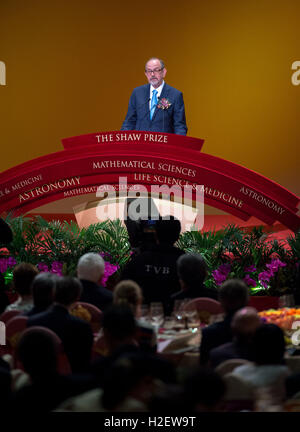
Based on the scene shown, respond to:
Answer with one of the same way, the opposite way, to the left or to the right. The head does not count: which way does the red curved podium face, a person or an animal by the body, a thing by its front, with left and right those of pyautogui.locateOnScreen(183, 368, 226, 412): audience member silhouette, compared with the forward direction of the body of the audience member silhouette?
the opposite way

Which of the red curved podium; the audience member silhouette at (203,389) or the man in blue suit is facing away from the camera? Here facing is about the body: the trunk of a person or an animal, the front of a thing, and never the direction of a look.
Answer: the audience member silhouette

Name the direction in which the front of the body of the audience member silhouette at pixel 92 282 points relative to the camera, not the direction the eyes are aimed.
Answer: away from the camera

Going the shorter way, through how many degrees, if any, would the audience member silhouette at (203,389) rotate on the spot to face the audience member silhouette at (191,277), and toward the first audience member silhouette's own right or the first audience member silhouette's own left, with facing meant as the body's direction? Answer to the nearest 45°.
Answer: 0° — they already face them

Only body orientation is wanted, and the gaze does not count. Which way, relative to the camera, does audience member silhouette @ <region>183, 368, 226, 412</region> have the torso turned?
away from the camera

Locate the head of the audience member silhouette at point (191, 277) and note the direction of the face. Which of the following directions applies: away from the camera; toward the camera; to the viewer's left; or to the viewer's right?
away from the camera

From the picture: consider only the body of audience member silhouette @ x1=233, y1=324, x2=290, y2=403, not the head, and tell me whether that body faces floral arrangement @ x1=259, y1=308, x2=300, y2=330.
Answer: yes

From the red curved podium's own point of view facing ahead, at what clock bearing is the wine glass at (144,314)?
The wine glass is roughly at 12 o'clock from the red curved podium.

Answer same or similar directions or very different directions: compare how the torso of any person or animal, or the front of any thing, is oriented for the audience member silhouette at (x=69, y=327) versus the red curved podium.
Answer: very different directions

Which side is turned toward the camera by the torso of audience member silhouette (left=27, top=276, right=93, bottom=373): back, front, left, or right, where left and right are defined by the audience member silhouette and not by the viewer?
back

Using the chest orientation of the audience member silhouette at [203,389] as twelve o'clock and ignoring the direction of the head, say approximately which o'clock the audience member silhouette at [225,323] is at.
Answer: the audience member silhouette at [225,323] is roughly at 12 o'clock from the audience member silhouette at [203,389].

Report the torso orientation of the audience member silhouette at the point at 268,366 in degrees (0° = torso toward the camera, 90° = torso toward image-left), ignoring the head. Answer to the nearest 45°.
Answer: approximately 180°

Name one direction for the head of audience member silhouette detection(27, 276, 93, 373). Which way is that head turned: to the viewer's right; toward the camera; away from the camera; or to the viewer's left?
away from the camera

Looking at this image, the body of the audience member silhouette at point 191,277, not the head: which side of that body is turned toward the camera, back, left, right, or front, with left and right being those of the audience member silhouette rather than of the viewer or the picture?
back

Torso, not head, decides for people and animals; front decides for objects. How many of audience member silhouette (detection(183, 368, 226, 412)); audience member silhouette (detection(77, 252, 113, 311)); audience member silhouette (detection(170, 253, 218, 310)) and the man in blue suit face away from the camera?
3
